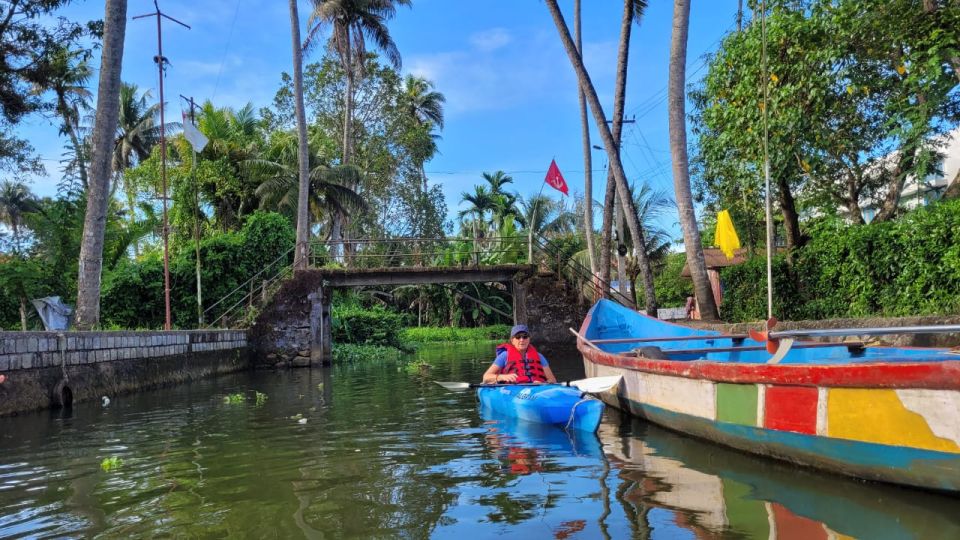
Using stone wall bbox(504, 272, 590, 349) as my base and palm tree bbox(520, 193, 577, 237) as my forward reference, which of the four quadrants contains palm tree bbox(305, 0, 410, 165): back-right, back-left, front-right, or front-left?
front-left

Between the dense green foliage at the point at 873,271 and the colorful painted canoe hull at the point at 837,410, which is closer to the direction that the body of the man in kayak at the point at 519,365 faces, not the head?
the colorful painted canoe hull

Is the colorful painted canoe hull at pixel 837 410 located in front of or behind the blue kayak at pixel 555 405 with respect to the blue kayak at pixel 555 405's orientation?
in front

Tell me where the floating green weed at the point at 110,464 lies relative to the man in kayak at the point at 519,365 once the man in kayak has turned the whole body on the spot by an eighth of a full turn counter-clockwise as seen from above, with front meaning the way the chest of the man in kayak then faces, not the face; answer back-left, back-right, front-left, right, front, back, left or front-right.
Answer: right

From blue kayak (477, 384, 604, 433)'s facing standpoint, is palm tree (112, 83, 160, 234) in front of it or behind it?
behind

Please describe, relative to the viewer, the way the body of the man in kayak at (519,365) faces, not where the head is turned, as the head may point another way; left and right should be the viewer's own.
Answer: facing the viewer
